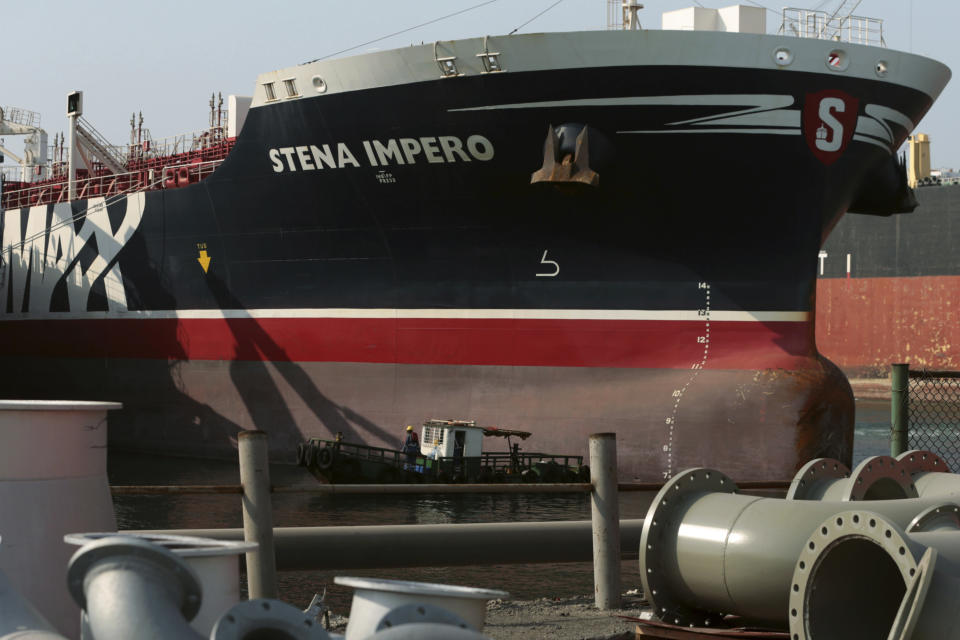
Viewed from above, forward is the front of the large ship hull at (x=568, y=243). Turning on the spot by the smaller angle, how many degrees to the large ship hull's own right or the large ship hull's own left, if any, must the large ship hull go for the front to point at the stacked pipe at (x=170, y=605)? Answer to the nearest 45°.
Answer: approximately 45° to the large ship hull's own right

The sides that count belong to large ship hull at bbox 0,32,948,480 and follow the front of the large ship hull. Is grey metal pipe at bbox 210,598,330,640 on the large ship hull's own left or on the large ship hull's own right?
on the large ship hull's own right

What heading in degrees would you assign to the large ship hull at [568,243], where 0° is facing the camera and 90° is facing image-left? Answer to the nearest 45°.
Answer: approximately 315°

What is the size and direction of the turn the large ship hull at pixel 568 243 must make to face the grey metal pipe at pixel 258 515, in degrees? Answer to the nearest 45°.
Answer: approximately 45° to its right

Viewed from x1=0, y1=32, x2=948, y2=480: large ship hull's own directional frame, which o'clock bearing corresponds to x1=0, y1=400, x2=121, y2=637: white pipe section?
The white pipe section is roughly at 2 o'clock from the large ship hull.

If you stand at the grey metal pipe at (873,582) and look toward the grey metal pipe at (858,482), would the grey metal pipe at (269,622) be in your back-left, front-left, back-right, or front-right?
back-left
